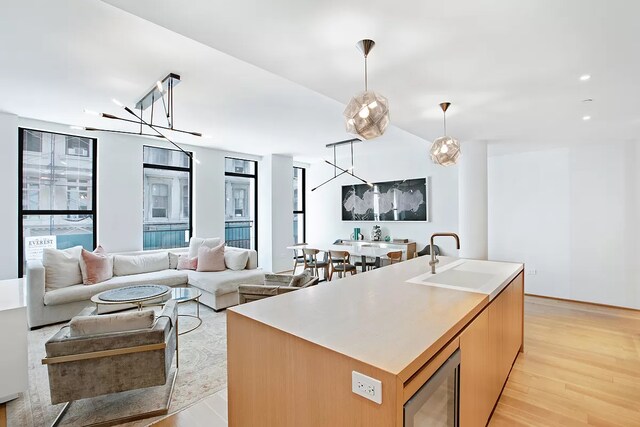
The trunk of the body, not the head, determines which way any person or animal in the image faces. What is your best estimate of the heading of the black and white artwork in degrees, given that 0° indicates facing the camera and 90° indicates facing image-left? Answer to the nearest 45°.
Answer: approximately 45°

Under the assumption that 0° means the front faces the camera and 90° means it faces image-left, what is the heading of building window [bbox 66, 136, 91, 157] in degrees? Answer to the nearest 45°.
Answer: approximately 0°

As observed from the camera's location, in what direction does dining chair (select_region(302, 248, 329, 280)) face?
facing away from the viewer and to the right of the viewer

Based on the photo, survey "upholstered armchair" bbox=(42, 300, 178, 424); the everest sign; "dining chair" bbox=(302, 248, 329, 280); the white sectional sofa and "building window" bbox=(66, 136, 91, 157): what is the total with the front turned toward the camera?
3

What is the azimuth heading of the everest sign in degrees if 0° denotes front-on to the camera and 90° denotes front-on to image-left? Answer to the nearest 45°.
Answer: approximately 0°

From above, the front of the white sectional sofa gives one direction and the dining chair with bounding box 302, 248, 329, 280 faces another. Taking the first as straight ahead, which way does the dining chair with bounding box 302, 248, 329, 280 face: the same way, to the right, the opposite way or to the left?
to the left

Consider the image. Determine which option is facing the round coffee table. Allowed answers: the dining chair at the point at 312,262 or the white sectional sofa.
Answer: the white sectional sofa

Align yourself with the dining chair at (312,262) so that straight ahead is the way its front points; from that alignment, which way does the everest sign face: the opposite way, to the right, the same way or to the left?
to the right

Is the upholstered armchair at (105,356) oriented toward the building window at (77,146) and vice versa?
yes

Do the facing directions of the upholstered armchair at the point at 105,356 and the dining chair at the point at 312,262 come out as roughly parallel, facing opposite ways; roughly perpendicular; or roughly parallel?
roughly perpendicular

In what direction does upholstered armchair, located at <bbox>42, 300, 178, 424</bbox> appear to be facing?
away from the camera
